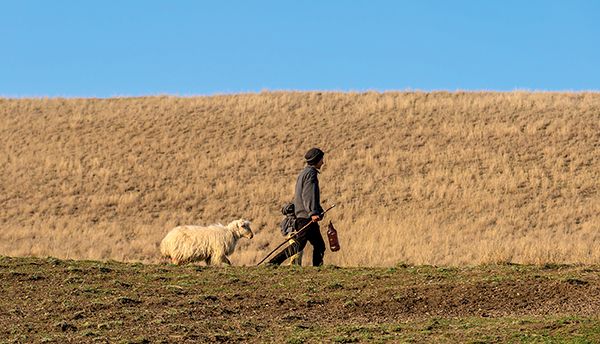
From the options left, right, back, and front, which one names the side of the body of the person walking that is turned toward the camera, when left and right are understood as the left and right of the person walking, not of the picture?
right

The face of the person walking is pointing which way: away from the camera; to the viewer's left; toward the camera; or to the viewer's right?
to the viewer's right

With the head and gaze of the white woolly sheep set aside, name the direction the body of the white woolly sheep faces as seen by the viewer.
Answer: to the viewer's right
